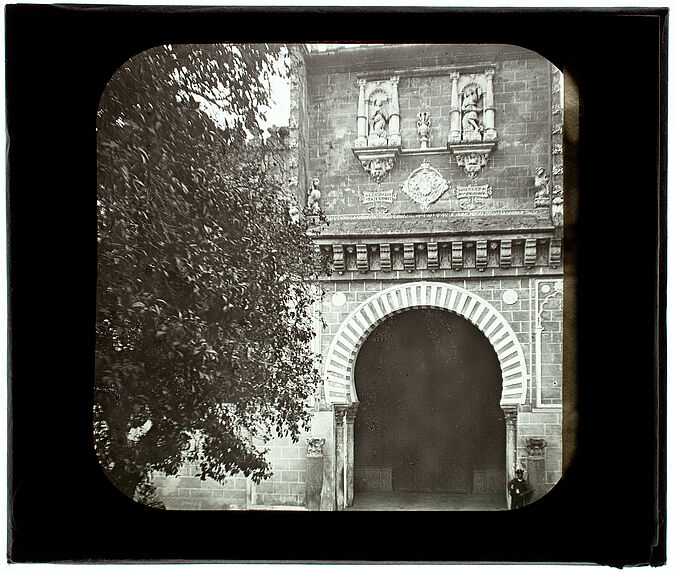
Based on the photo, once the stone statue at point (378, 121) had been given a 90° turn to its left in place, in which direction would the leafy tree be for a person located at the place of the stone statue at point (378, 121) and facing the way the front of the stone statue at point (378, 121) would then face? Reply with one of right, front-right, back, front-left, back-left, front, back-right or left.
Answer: back

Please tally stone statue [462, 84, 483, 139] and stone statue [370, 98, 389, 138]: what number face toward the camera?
2

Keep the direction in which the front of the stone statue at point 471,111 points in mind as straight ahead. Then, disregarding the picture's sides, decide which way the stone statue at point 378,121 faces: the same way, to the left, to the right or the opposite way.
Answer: the same way

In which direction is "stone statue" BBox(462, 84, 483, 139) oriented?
toward the camera

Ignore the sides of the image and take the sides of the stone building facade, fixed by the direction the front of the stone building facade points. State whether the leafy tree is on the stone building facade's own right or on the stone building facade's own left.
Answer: on the stone building facade's own right

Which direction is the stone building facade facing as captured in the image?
toward the camera

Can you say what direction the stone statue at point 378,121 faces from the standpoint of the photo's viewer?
facing the viewer
